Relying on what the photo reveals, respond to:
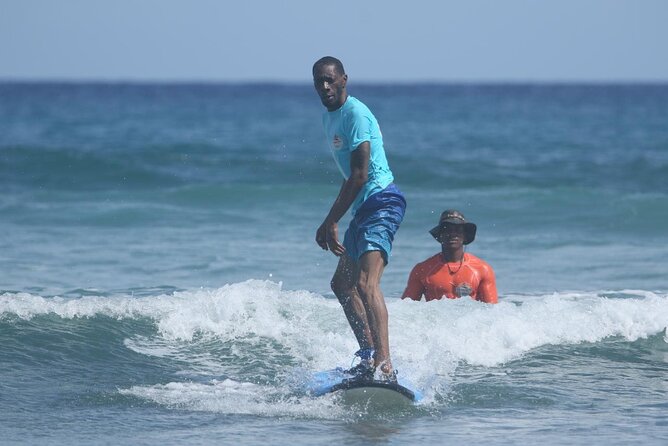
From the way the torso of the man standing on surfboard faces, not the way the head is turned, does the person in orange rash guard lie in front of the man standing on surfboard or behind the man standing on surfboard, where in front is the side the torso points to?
behind

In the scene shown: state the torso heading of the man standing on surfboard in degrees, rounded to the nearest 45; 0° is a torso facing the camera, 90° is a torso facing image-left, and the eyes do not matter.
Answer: approximately 45°

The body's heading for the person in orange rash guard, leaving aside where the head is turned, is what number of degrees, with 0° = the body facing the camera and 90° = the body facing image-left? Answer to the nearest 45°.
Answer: approximately 0°
